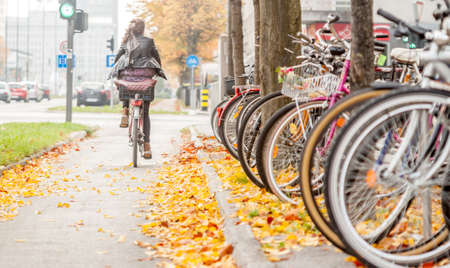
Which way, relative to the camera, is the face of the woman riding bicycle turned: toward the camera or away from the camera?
away from the camera

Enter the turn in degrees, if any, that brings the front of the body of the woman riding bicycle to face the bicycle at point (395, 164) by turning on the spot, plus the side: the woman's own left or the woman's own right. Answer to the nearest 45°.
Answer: approximately 180°

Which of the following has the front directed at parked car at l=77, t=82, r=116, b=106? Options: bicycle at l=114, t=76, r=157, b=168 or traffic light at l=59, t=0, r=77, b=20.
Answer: the bicycle

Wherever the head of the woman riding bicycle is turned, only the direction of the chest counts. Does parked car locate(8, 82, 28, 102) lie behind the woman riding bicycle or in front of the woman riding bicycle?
in front

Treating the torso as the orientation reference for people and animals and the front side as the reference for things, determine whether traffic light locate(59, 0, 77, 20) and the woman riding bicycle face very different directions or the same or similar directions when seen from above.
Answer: very different directions

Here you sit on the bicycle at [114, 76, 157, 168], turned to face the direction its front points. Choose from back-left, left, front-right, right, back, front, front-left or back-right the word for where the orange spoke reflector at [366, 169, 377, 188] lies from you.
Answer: back

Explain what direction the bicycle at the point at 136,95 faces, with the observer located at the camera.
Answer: facing away from the viewer

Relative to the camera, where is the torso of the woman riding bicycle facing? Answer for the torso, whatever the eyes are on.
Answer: away from the camera

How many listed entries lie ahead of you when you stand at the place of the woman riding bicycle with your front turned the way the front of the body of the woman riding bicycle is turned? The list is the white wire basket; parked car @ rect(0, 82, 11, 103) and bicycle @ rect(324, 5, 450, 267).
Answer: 1

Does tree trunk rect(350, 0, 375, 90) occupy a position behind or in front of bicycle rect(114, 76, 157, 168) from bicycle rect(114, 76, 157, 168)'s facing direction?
behind
